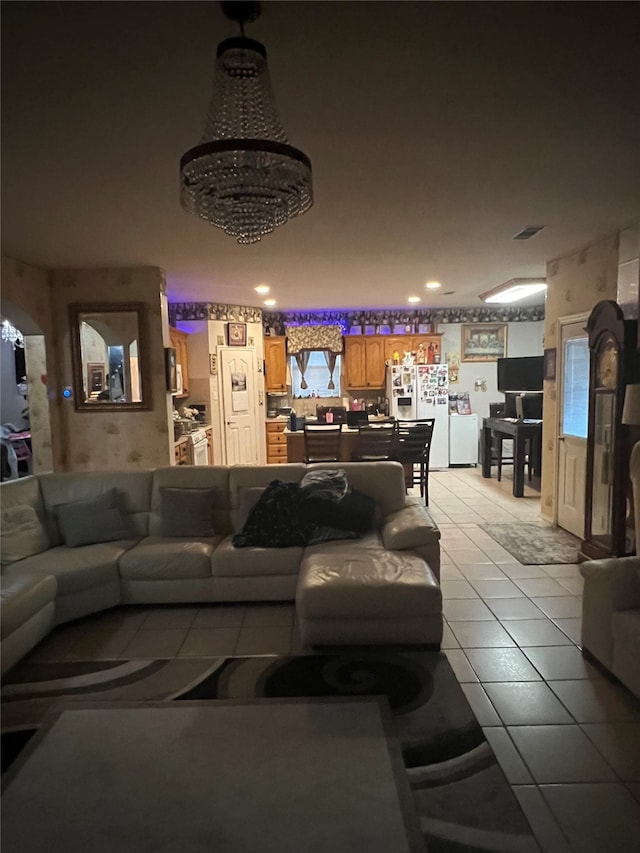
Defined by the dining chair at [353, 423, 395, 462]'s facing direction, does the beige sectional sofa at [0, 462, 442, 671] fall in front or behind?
behind

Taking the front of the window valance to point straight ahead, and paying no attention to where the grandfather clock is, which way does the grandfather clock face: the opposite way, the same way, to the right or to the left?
to the right

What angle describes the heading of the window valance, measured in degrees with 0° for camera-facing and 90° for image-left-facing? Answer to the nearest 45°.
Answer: approximately 0°

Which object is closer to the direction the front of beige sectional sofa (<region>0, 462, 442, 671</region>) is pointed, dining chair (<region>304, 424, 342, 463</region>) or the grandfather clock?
the grandfather clock

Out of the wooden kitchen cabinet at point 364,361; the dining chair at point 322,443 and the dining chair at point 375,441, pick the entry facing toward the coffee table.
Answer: the wooden kitchen cabinet

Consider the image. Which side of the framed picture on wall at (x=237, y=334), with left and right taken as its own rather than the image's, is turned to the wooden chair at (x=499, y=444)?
left

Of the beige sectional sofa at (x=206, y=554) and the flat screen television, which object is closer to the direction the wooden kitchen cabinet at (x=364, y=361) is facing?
the beige sectional sofa

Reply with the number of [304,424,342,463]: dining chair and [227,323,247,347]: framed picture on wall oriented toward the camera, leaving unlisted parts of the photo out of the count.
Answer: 1

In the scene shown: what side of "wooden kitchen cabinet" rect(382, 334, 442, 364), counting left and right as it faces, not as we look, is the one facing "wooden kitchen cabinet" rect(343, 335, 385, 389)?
right

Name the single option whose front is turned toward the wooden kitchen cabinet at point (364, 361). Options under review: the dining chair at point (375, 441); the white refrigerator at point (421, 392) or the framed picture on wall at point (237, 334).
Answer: the dining chair

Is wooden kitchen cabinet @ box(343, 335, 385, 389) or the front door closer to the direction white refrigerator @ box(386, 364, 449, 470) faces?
the front door

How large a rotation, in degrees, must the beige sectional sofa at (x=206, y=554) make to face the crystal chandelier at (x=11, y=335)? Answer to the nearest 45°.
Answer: approximately 135° to its right

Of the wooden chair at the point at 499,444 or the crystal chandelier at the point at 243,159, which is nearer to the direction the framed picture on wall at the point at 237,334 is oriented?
the crystal chandelier

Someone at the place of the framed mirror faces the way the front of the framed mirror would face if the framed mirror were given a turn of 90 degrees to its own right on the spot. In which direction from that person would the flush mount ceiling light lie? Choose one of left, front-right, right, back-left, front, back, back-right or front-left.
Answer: back

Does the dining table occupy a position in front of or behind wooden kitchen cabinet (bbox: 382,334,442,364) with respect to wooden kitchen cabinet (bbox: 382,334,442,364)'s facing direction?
in front

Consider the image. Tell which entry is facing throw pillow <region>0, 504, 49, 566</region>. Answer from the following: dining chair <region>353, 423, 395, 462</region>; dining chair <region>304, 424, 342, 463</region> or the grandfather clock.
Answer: the grandfather clock

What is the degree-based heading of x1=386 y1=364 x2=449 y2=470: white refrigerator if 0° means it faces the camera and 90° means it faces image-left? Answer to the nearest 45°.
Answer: approximately 0°

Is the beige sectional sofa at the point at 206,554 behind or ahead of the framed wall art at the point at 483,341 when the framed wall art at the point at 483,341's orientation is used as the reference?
ahead
